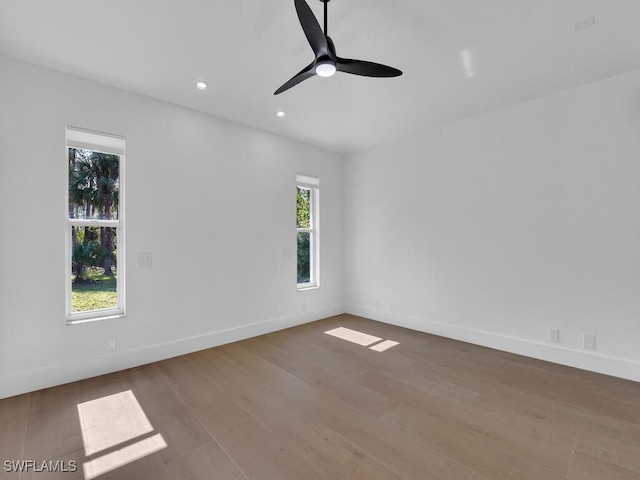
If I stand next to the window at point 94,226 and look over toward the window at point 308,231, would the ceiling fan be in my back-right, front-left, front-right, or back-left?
front-right

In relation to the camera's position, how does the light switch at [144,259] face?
facing the viewer

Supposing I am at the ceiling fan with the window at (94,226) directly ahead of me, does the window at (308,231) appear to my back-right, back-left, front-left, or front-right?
front-right

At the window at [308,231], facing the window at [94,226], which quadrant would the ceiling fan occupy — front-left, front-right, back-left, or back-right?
front-left

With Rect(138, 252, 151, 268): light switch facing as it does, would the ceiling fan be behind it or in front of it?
in front
